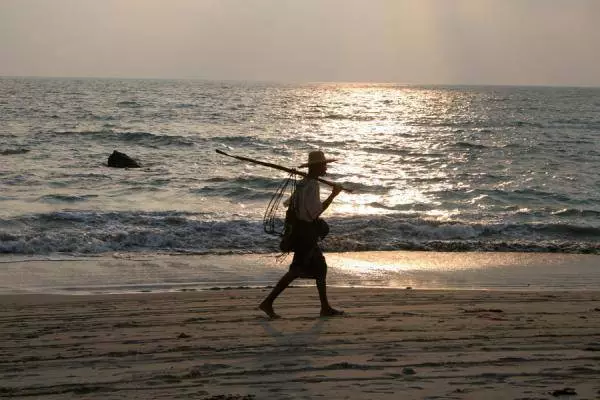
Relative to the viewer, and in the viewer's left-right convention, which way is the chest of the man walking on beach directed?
facing to the right of the viewer

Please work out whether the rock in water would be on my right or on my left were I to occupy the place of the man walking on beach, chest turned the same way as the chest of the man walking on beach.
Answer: on my left

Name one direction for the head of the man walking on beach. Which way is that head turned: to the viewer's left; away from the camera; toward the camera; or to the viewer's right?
to the viewer's right
